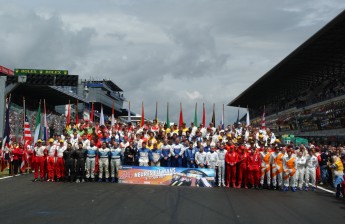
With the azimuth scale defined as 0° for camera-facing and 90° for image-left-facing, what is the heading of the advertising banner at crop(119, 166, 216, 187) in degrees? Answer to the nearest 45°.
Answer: approximately 0°

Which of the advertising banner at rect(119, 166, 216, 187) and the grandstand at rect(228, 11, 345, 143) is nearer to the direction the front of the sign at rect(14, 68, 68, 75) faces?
the advertising banner

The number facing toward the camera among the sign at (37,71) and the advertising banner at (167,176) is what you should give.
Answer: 2

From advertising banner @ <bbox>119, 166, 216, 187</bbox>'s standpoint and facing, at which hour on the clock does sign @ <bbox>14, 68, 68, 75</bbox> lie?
The sign is roughly at 5 o'clock from the advertising banner.

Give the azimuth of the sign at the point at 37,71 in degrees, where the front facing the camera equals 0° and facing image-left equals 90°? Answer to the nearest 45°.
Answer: approximately 0°

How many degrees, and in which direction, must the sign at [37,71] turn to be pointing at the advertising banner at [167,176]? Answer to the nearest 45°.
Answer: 0° — it already faces it

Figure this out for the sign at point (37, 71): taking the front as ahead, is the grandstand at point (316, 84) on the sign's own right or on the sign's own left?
on the sign's own left
